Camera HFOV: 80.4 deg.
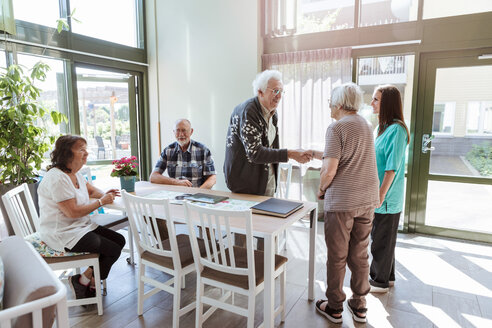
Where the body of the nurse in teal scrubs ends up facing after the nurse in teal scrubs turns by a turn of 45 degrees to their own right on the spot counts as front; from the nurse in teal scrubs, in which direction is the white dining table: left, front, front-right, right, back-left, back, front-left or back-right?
left

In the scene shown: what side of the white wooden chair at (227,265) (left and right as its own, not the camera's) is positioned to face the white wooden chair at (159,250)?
left

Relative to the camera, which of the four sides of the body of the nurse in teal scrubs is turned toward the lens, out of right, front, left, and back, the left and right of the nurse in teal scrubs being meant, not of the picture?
left

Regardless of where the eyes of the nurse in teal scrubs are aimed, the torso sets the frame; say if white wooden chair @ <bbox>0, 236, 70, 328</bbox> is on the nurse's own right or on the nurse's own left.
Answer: on the nurse's own left

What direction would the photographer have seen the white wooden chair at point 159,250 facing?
facing away from the viewer and to the right of the viewer

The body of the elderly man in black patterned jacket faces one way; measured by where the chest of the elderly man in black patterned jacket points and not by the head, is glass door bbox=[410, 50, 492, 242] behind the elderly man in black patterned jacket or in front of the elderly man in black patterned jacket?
in front

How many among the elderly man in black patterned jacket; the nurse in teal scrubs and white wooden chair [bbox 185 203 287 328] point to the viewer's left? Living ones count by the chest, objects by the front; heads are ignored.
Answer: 1

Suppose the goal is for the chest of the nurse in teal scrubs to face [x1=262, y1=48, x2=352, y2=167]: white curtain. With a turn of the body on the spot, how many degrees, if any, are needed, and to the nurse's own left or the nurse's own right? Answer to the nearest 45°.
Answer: approximately 45° to the nurse's own right

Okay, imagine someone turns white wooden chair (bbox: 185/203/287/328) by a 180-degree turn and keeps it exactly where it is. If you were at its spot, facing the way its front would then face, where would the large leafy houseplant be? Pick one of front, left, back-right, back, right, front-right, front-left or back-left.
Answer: right

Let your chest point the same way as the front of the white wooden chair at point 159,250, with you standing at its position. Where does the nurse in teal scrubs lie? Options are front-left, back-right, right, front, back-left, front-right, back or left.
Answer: front-right

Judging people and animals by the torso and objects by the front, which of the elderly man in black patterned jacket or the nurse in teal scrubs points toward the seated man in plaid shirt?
the nurse in teal scrubs

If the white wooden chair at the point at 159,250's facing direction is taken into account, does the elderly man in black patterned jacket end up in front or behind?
in front

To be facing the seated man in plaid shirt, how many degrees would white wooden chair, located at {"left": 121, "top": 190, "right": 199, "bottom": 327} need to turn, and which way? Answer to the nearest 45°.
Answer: approximately 45° to its left

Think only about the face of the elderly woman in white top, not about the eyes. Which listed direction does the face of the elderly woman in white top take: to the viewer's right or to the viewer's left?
to the viewer's right

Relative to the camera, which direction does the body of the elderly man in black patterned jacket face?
to the viewer's right

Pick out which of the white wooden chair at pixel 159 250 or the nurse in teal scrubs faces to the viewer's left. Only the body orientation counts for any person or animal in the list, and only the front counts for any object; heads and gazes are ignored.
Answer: the nurse in teal scrubs

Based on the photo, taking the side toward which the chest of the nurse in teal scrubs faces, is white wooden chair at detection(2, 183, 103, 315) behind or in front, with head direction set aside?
in front

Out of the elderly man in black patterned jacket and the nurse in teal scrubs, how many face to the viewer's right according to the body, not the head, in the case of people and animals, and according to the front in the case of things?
1

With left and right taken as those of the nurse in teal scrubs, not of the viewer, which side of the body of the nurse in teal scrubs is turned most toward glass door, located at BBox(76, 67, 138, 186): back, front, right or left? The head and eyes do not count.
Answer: front
